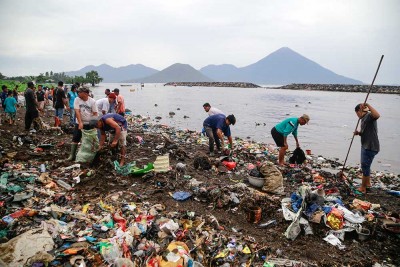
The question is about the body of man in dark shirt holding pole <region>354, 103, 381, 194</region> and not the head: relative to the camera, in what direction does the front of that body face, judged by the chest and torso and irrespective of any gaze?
to the viewer's left

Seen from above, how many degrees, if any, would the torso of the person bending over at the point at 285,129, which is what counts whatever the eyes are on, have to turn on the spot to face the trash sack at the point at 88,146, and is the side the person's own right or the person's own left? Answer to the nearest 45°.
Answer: approximately 135° to the person's own right

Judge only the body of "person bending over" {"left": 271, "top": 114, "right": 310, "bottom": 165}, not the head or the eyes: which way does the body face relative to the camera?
to the viewer's right

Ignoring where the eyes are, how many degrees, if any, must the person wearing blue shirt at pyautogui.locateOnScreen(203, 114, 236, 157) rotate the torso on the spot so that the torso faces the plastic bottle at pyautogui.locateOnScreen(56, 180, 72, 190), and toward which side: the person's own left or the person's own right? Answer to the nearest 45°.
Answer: approximately 90° to the person's own right
